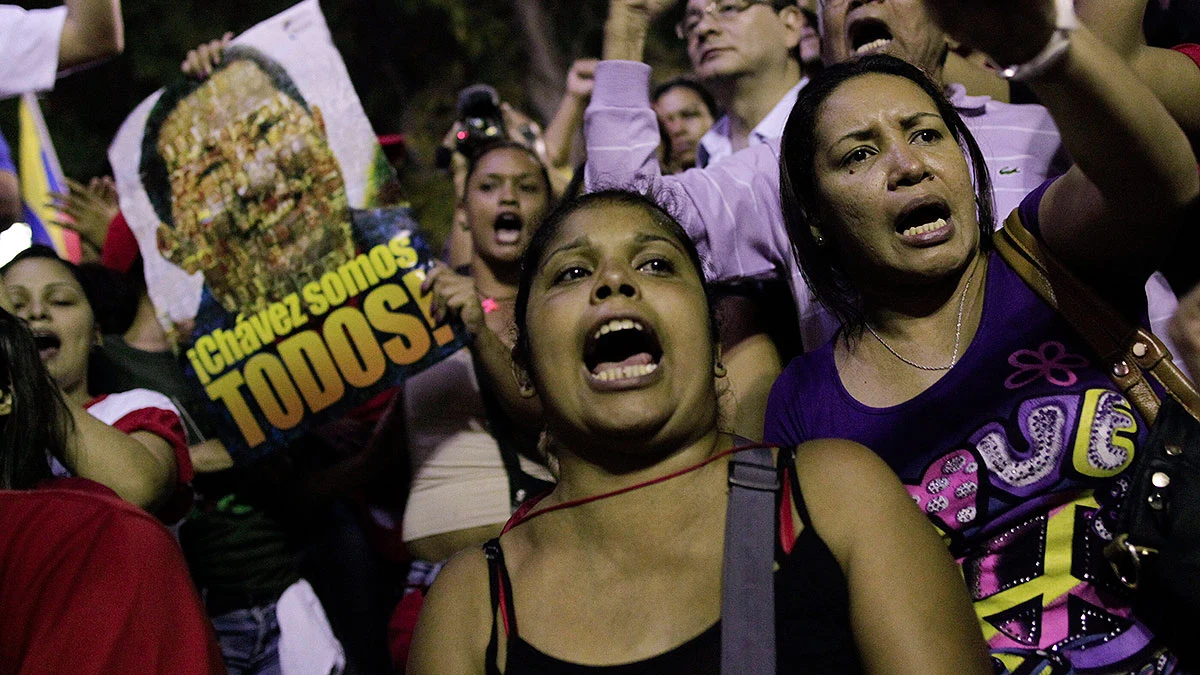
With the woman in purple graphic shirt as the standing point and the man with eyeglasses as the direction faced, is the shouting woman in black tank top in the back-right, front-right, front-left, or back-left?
back-left

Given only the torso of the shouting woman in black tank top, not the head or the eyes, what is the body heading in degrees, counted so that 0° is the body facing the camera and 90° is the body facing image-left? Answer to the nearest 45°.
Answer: approximately 0°

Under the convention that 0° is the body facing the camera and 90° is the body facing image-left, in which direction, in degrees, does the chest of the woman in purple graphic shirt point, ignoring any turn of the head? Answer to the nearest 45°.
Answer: approximately 315°

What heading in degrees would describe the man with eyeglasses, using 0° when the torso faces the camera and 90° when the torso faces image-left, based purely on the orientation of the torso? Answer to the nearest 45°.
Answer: approximately 45°

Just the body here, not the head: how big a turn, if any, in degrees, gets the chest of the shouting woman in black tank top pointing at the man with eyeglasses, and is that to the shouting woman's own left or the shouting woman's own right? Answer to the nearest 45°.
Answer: approximately 180°

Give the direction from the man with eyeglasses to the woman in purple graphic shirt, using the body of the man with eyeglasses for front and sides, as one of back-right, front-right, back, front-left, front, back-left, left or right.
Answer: front-left

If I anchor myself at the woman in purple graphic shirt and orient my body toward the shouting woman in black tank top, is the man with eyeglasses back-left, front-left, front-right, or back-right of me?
back-right

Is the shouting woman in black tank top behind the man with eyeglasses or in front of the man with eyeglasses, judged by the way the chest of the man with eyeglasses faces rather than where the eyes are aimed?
in front

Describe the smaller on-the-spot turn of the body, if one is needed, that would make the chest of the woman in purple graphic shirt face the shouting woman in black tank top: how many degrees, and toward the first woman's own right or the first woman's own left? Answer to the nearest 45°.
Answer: approximately 90° to the first woman's own right
